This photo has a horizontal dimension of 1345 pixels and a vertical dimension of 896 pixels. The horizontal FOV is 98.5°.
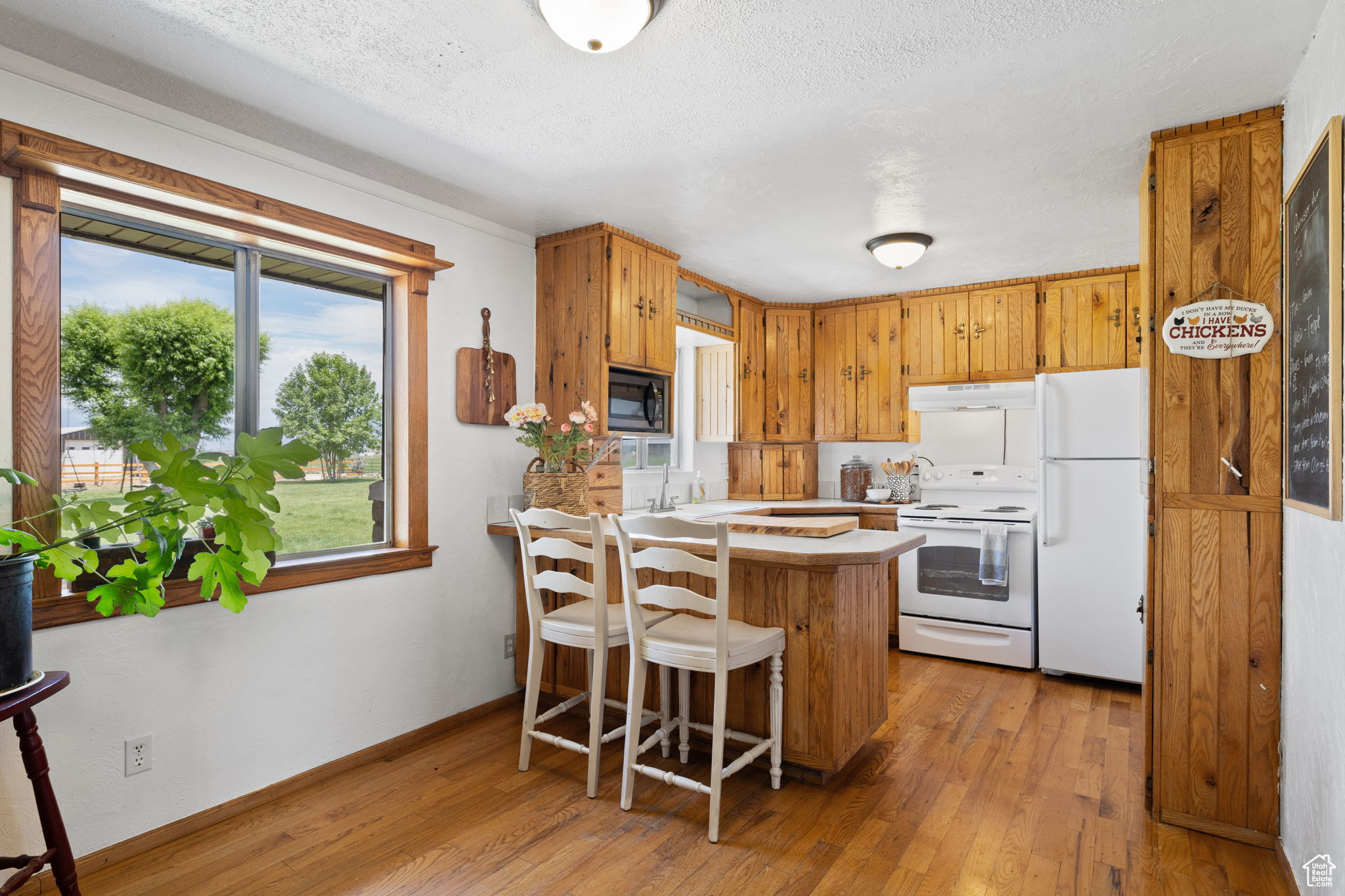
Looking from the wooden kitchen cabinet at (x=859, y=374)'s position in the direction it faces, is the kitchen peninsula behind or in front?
in front

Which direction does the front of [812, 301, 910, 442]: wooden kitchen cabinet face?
toward the camera

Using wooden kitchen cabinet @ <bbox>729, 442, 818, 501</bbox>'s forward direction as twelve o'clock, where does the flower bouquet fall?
The flower bouquet is roughly at 1 o'clock from the wooden kitchen cabinet.

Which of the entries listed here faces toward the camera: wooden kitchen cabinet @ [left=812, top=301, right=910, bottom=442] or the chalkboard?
the wooden kitchen cabinet

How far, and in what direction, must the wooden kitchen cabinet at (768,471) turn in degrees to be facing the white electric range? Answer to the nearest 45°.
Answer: approximately 45° to its left

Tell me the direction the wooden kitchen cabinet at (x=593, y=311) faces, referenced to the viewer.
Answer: facing the viewer and to the right of the viewer

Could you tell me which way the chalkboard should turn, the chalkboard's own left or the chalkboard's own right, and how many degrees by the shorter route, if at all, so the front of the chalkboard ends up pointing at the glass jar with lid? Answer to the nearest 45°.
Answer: approximately 45° to the chalkboard's own right

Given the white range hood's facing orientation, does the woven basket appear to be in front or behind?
in front

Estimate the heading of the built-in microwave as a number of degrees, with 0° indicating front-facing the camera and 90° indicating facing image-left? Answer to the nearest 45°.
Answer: approximately 315°

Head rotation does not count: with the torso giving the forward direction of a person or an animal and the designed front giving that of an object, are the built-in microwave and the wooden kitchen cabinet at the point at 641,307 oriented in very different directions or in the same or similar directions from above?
same or similar directions

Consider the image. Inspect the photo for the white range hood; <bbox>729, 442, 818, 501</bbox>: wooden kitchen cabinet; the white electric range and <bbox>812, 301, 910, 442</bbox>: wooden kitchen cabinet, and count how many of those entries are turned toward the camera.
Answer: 4

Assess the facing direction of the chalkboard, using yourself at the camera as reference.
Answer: facing to the left of the viewer

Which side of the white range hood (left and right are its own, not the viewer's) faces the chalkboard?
front

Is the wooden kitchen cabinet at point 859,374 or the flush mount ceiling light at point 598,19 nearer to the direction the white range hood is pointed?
the flush mount ceiling light
